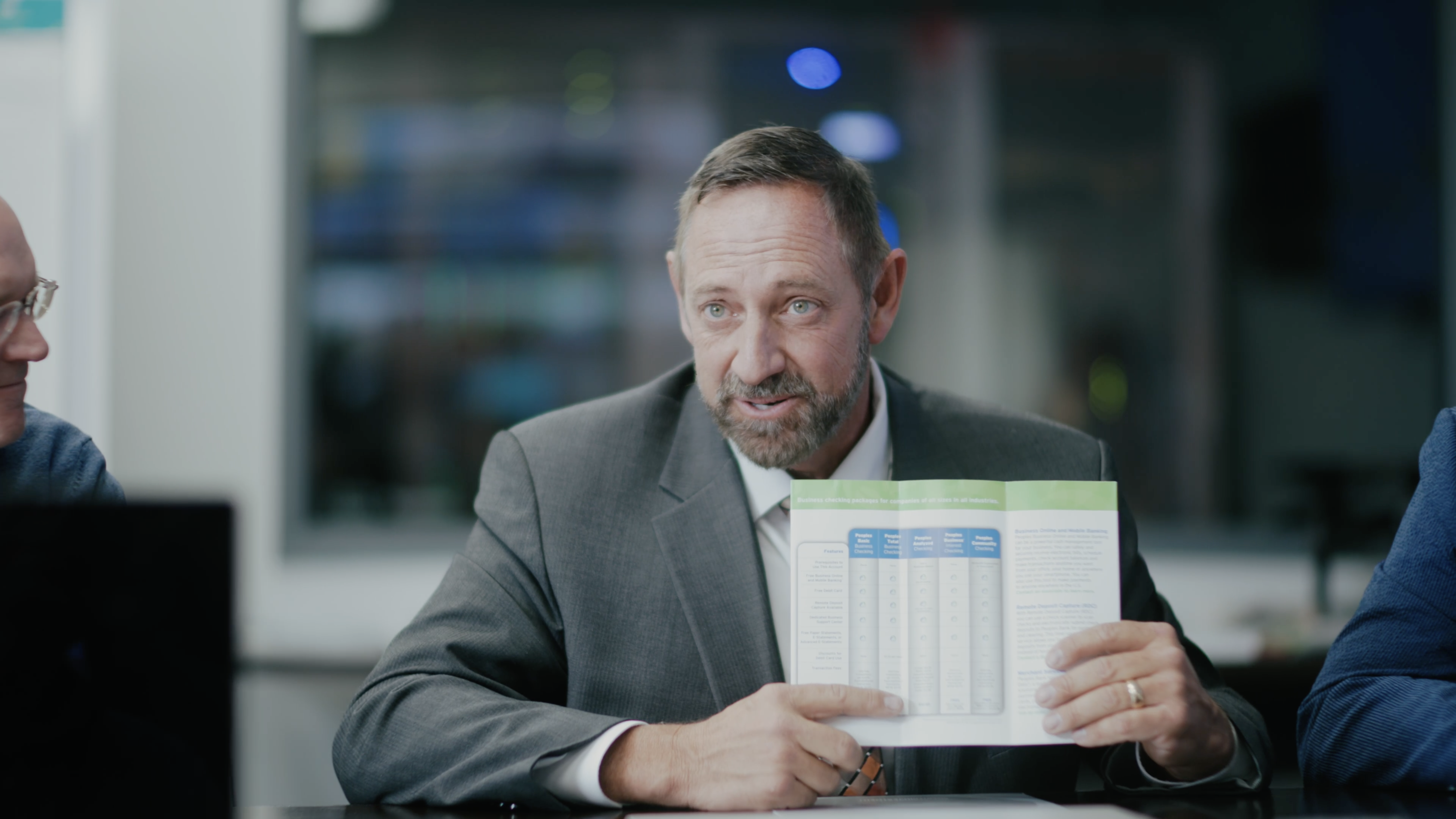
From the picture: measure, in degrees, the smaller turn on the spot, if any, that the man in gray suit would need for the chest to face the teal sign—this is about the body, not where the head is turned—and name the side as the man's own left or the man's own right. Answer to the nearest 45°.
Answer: approximately 135° to the man's own right

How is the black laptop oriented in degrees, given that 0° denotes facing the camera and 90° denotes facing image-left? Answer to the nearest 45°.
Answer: approximately 180°

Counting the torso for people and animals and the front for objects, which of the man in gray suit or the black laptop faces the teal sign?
the black laptop

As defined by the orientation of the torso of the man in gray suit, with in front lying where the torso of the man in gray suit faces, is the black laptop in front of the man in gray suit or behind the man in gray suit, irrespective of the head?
in front

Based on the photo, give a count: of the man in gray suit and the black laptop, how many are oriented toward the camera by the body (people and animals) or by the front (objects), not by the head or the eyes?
1

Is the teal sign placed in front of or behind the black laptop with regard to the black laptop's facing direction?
in front

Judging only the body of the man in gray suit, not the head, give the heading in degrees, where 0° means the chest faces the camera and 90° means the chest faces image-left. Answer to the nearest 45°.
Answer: approximately 0°

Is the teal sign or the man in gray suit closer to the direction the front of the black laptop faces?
the teal sign

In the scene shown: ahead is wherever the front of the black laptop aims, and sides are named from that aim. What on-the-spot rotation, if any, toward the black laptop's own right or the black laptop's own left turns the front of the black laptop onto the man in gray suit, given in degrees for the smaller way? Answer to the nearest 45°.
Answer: approximately 45° to the black laptop's own right
